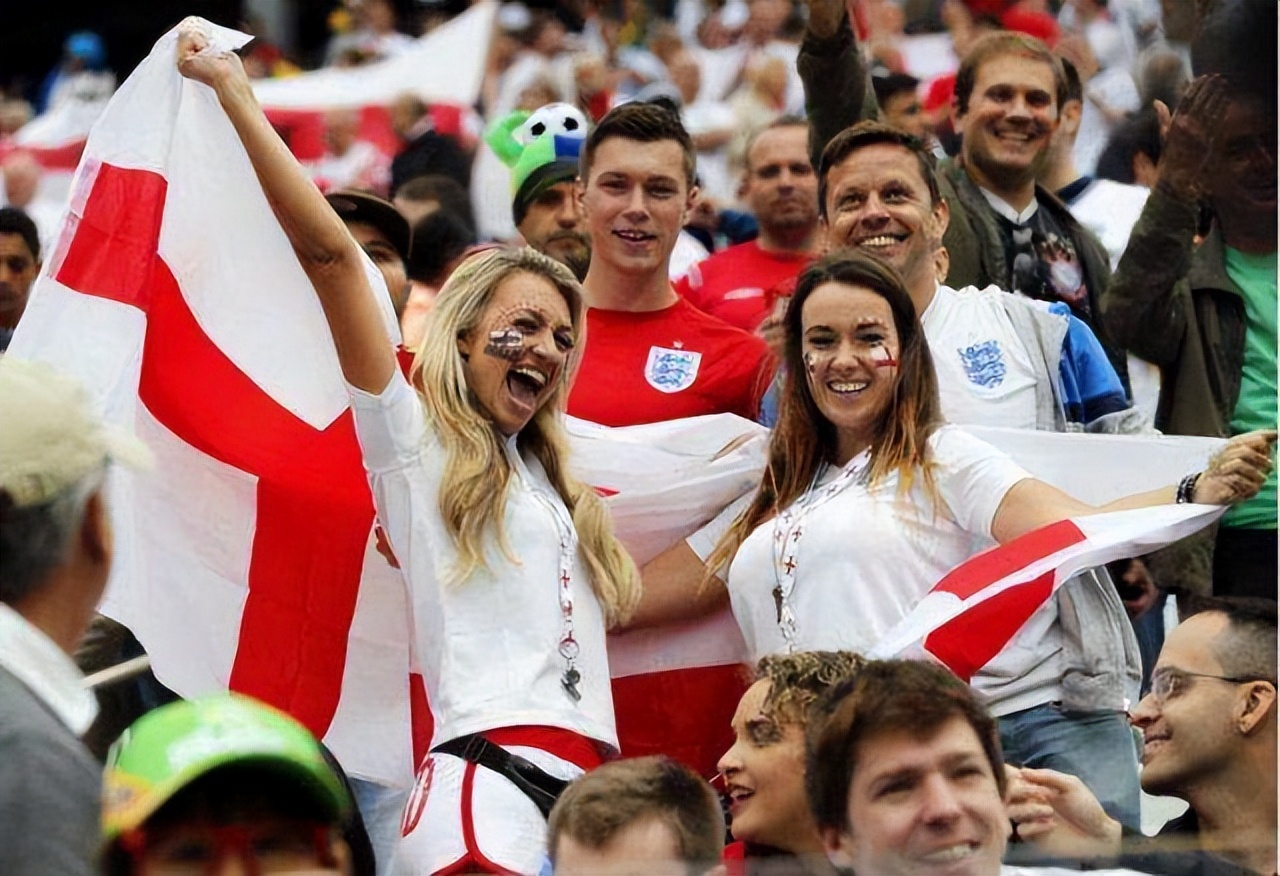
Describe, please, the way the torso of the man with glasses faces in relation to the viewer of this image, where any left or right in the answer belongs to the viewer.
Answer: facing to the left of the viewer

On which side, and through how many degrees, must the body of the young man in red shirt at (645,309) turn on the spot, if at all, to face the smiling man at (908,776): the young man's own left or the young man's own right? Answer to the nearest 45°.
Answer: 0° — they already face them

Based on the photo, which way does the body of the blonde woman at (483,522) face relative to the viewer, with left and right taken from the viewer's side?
facing the viewer and to the right of the viewer

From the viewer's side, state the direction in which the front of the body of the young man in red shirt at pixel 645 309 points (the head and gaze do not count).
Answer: toward the camera

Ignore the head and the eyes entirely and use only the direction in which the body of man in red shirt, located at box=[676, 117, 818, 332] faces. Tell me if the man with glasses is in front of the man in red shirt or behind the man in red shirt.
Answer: in front

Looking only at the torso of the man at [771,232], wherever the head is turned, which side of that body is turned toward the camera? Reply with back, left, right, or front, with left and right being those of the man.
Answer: front
